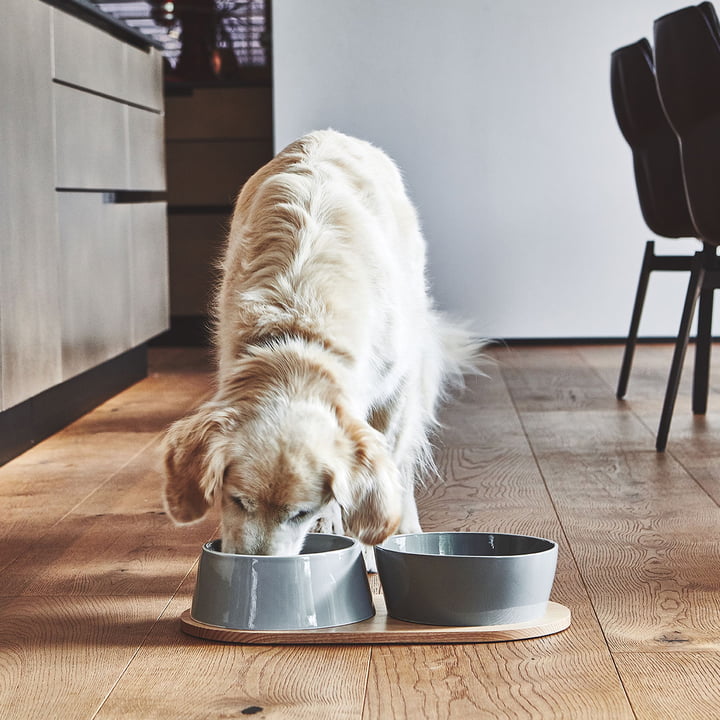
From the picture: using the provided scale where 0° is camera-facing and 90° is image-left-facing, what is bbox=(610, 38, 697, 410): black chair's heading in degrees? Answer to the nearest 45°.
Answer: approximately 270°

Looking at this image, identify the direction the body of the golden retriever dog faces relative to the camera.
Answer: toward the camera

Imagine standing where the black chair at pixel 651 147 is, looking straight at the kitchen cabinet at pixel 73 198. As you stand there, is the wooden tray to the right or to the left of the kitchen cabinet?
left

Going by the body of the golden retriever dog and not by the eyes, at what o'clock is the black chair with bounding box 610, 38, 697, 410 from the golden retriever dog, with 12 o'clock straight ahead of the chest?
The black chair is roughly at 7 o'clock from the golden retriever dog.

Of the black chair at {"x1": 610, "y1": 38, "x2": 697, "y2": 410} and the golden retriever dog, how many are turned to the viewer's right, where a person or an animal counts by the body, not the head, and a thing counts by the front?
1

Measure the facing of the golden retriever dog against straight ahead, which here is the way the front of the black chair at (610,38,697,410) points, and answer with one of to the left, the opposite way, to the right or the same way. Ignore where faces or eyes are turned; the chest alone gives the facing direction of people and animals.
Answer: to the right

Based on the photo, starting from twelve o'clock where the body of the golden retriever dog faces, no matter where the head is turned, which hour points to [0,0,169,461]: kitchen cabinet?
The kitchen cabinet is roughly at 5 o'clock from the golden retriever dog.

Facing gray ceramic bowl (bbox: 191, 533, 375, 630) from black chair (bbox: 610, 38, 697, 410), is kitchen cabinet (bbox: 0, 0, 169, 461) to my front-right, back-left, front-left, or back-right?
front-right

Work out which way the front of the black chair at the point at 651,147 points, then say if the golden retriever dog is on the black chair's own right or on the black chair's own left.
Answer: on the black chair's own right
